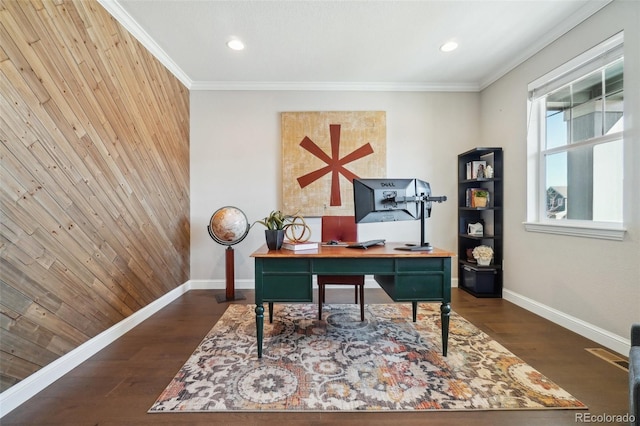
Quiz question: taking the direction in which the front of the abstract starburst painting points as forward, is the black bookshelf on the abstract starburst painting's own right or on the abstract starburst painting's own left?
on the abstract starburst painting's own left

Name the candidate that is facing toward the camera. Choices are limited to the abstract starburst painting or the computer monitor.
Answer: the abstract starburst painting

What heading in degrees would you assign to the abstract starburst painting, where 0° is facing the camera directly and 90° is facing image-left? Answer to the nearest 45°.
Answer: approximately 0°

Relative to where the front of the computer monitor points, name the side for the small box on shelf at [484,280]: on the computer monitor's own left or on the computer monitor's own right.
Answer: on the computer monitor's own right

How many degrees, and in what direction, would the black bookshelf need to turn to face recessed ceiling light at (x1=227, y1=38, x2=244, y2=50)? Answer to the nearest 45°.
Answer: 0° — it already faces it

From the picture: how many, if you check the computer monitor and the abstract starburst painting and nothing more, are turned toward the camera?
1

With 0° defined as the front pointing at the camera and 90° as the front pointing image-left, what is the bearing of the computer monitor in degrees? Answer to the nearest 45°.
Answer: approximately 135°

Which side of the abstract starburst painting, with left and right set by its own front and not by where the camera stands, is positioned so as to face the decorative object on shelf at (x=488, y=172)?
left

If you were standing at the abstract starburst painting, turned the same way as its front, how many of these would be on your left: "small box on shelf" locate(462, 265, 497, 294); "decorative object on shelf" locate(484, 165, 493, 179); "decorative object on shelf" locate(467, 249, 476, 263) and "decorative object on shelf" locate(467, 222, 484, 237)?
4

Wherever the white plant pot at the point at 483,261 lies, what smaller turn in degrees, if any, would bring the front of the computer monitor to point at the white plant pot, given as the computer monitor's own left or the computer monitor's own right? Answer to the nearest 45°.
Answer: approximately 90° to the computer monitor's own right

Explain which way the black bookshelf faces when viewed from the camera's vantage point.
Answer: facing the viewer and to the left of the viewer
